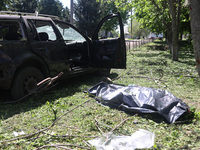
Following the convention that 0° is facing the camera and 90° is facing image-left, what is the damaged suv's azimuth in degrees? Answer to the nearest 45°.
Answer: approximately 225°

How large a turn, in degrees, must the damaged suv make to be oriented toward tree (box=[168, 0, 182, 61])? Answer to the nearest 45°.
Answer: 0° — it already faces it

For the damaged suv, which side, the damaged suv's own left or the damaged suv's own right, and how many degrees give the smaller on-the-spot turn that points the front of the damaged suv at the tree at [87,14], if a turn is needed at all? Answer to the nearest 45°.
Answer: approximately 45° to the damaged suv's own left
